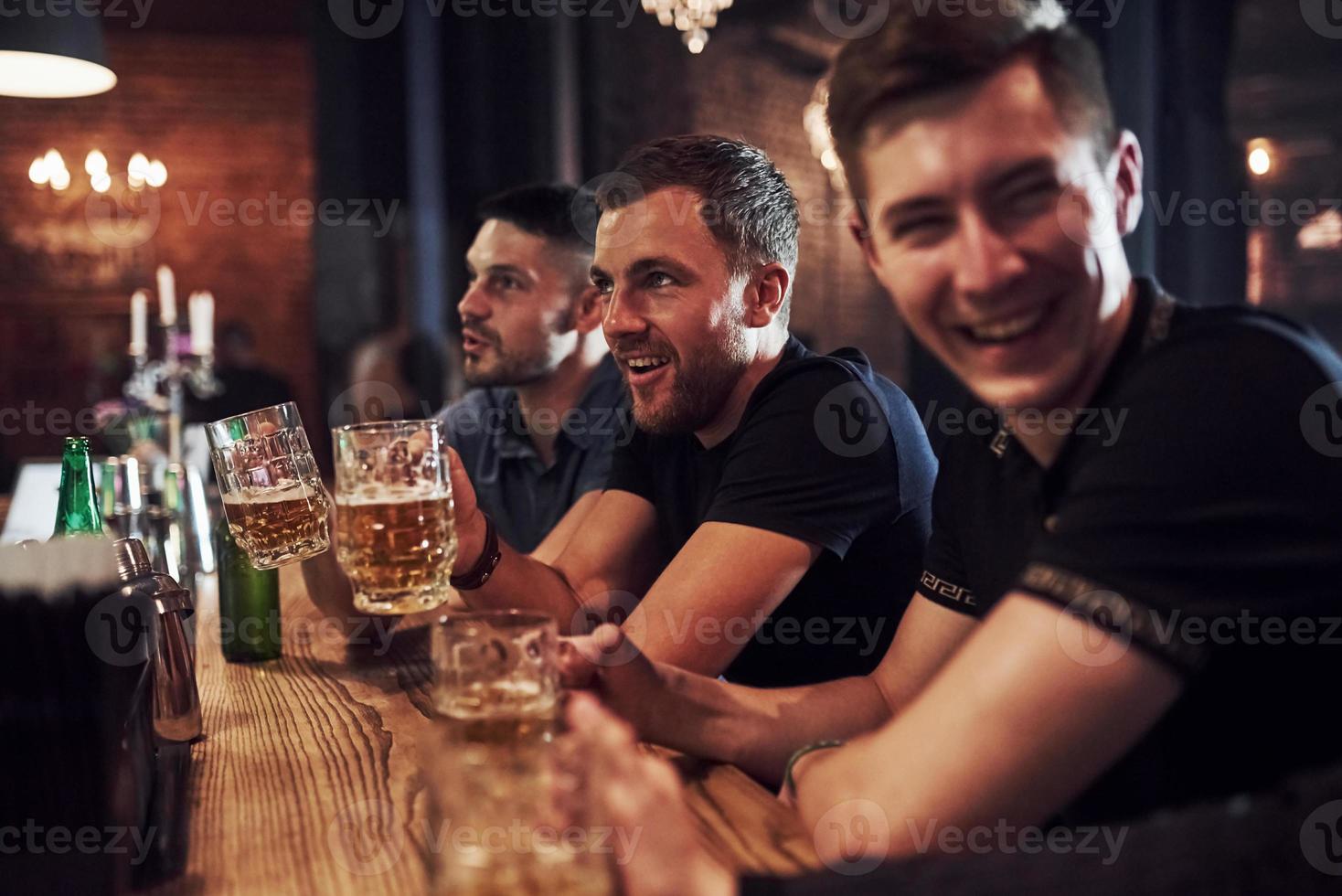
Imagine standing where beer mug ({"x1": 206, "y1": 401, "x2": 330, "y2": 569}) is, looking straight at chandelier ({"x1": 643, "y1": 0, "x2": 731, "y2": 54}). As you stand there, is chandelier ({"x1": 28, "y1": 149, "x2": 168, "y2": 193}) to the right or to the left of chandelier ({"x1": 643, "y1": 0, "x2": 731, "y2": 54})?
left

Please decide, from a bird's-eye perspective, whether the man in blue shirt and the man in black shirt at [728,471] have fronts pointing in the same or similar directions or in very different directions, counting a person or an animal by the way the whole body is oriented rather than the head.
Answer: same or similar directions

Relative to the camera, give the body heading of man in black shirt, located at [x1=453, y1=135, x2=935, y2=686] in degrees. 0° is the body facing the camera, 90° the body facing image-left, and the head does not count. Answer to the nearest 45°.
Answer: approximately 45°

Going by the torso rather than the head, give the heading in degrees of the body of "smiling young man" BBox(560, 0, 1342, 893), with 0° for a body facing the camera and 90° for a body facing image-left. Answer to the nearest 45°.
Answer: approximately 45°

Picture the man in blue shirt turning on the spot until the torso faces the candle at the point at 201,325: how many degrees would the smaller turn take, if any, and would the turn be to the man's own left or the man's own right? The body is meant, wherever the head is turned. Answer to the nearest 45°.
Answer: approximately 90° to the man's own right

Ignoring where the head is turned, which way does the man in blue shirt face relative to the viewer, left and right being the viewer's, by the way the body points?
facing the viewer and to the left of the viewer

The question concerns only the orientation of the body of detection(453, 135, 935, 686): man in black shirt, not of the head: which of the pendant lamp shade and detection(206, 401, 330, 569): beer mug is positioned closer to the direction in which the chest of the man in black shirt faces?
the beer mug

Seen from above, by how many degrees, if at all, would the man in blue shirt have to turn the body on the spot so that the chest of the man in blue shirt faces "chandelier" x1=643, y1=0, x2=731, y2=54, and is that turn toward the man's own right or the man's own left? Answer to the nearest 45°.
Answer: approximately 135° to the man's own right

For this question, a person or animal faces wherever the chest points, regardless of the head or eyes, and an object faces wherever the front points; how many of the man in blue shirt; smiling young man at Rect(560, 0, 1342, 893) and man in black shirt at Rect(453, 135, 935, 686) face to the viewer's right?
0

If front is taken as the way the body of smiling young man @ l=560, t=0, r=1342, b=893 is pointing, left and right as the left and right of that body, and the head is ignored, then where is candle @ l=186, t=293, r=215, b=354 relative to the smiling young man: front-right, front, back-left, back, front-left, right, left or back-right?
right

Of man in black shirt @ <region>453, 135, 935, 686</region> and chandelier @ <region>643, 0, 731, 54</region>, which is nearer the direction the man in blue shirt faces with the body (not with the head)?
the man in black shirt

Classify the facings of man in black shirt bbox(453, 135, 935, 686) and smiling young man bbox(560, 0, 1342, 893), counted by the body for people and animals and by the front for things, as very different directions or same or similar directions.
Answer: same or similar directions

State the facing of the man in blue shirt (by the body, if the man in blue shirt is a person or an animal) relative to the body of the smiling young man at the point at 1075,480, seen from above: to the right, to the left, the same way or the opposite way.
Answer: the same way

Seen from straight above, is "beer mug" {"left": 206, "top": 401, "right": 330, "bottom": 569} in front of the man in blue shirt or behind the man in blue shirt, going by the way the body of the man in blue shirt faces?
in front

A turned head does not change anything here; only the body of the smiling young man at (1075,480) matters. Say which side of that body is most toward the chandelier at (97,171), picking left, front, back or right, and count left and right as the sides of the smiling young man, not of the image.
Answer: right
